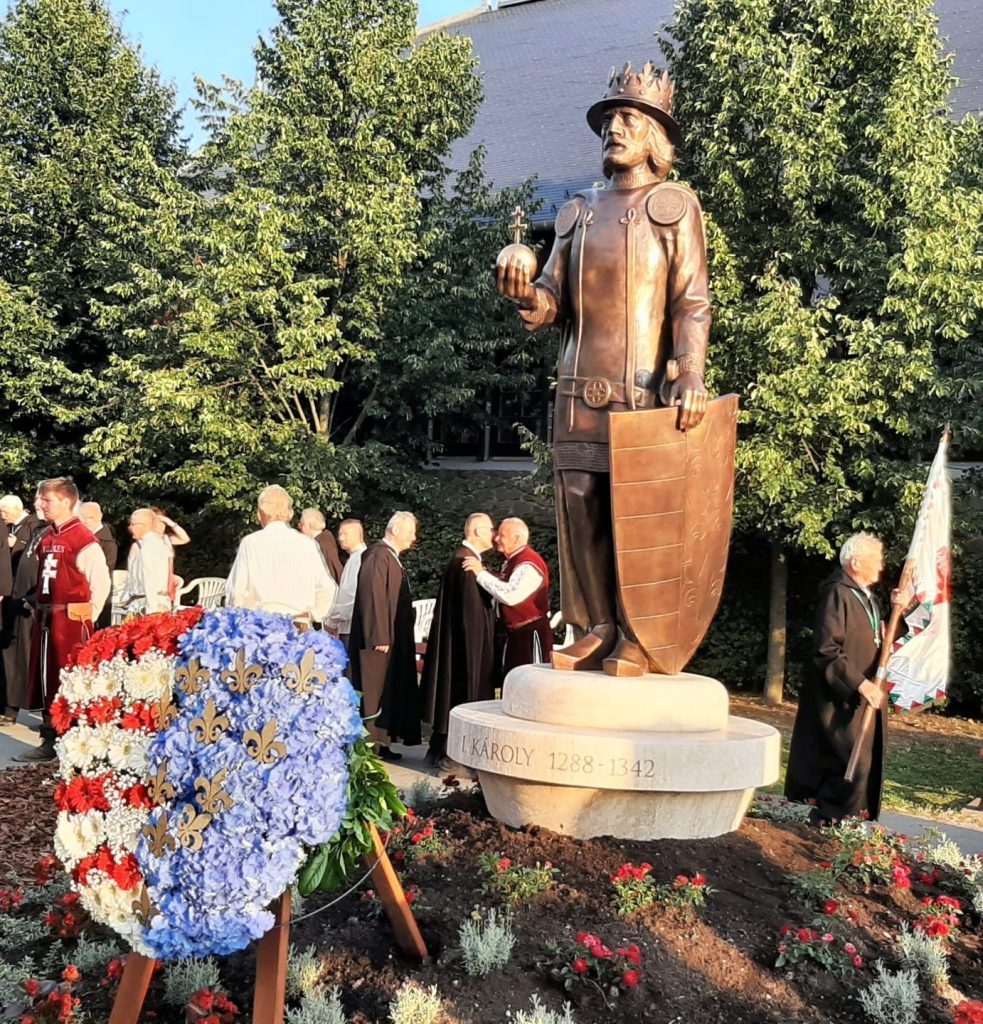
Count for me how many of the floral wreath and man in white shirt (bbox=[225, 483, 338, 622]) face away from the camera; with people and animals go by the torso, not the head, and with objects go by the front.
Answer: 1

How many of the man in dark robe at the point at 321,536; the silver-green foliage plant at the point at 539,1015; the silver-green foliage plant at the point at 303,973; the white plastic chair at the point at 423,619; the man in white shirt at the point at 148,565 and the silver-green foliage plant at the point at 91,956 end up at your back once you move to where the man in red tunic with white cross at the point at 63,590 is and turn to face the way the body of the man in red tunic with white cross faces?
3

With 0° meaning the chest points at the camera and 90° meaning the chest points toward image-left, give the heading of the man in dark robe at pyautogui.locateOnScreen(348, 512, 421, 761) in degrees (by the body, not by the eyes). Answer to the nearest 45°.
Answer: approximately 270°

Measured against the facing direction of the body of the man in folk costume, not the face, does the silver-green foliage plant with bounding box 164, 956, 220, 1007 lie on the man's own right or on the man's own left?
on the man's own left

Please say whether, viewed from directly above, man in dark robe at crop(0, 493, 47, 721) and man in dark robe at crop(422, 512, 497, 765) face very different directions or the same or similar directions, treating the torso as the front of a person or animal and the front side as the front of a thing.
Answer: very different directions

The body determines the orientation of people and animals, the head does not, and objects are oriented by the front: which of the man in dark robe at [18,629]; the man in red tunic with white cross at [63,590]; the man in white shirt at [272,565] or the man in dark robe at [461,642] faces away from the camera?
the man in white shirt

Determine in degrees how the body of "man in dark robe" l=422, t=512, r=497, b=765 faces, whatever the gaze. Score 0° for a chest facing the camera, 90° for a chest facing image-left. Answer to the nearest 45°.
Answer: approximately 270°

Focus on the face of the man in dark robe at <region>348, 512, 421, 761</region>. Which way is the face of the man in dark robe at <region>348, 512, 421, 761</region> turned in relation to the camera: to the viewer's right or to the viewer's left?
to the viewer's right

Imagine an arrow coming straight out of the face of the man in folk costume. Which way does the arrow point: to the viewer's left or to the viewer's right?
to the viewer's left

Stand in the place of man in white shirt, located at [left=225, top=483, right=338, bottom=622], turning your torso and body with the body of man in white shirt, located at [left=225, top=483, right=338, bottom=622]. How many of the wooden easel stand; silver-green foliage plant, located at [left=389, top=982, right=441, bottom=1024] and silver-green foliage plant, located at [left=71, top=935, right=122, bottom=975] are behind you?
3

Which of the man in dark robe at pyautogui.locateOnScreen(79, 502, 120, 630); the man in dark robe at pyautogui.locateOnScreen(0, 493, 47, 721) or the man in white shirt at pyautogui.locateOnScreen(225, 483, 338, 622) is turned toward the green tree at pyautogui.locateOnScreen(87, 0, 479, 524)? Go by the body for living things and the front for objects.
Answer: the man in white shirt

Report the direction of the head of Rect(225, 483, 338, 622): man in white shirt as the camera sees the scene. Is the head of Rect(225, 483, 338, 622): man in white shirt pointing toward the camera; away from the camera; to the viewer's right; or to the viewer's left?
away from the camera

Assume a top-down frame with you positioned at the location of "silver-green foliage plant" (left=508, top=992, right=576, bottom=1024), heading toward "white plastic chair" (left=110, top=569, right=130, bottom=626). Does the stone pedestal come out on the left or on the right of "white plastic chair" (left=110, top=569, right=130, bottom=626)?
right

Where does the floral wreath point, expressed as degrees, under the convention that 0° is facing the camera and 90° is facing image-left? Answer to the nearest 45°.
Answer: approximately 45°
